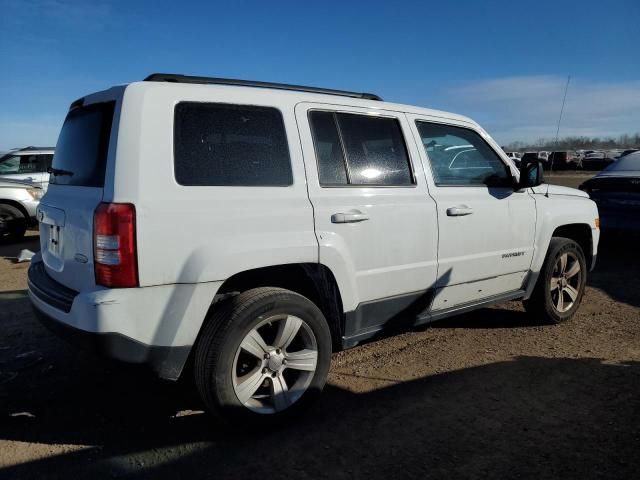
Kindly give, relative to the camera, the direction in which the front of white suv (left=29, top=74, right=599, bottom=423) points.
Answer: facing away from the viewer and to the right of the viewer

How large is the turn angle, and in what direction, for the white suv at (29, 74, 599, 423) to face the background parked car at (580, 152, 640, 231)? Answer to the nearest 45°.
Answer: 0° — it already faces it

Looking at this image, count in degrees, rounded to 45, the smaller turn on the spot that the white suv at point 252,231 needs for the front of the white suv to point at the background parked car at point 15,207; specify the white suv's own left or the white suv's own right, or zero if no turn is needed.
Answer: approximately 90° to the white suv's own left

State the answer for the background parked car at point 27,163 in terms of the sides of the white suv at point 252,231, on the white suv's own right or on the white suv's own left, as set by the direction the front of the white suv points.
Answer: on the white suv's own left
